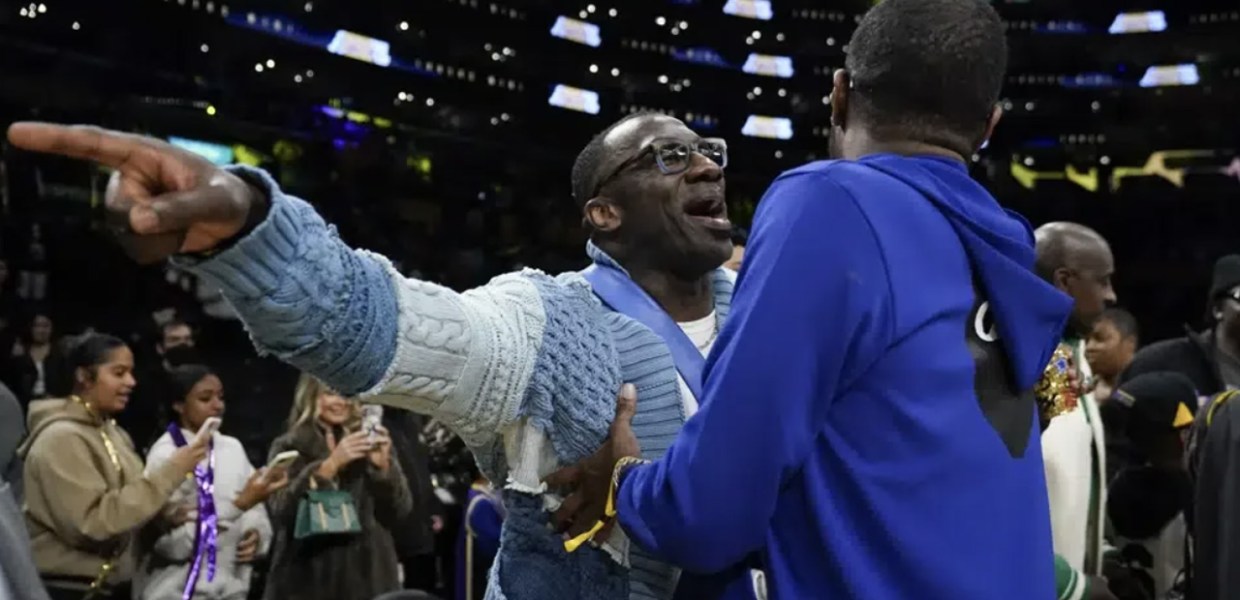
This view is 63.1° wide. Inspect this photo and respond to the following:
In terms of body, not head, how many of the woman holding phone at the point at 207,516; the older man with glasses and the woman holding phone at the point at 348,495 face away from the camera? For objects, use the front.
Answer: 0

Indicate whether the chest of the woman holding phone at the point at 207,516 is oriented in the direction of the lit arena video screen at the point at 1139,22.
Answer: no

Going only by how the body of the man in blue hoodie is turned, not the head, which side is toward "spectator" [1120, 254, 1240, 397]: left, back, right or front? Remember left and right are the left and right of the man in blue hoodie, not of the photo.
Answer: right

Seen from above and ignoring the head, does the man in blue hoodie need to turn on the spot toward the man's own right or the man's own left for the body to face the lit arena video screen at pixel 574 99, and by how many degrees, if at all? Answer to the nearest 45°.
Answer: approximately 45° to the man's own right

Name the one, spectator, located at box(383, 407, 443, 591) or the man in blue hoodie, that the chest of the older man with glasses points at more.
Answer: the man in blue hoodie

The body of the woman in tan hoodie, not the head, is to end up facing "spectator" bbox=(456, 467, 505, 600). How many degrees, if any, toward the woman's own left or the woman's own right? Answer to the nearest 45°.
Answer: approximately 45° to the woman's own left

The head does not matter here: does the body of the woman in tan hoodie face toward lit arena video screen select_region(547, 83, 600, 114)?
no

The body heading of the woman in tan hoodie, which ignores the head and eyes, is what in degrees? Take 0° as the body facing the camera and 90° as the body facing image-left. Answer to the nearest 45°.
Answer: approximately 315°

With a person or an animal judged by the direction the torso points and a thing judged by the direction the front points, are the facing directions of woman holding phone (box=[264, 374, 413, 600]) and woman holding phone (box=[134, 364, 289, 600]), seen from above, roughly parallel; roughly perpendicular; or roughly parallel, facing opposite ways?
roughly parallel

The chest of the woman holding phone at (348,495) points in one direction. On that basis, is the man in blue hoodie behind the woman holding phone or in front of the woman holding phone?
in front

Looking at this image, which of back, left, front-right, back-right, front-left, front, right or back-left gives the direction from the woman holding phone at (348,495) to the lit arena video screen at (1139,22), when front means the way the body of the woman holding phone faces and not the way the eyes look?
left

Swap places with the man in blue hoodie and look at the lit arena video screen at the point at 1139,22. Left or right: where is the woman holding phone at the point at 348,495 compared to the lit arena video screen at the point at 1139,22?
left

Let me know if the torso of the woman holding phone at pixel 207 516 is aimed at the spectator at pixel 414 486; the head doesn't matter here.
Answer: no

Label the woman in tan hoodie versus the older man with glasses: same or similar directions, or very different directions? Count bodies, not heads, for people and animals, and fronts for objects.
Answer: same or similar directions

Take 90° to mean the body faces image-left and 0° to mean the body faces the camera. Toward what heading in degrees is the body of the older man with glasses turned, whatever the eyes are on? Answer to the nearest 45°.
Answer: approximately 315°

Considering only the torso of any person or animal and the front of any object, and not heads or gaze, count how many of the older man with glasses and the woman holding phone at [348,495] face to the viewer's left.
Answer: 0

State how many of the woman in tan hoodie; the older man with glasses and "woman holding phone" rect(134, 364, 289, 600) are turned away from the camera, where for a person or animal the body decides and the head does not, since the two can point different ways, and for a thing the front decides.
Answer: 0
